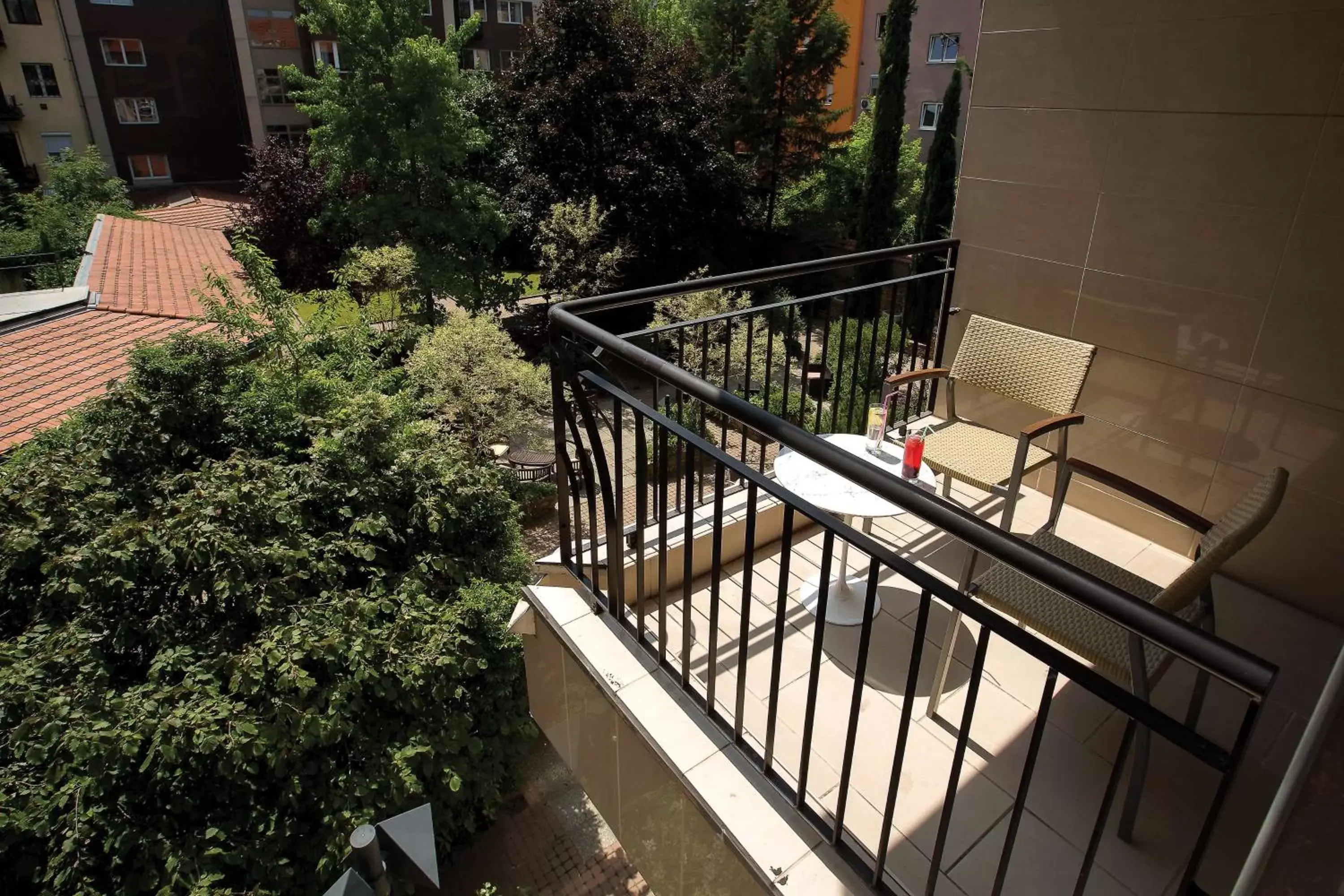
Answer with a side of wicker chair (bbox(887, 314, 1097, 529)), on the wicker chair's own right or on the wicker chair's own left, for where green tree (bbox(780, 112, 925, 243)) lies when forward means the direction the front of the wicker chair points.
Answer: on the wicker chair's own right

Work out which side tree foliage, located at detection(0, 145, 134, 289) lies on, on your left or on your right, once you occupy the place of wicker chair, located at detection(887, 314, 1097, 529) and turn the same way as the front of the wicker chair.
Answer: on your right

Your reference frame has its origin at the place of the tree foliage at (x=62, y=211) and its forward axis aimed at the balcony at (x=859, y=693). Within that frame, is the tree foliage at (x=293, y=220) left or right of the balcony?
left

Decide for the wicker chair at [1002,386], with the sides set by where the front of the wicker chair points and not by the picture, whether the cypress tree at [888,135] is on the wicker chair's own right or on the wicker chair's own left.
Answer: on the wicker chair's own right

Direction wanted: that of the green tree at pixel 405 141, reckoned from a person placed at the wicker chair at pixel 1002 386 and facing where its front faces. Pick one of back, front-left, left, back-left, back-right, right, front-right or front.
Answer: right

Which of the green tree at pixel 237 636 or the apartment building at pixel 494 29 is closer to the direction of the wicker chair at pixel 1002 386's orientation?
the green tree

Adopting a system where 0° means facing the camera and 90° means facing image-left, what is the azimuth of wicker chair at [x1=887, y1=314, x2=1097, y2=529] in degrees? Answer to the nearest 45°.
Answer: approximately 45°

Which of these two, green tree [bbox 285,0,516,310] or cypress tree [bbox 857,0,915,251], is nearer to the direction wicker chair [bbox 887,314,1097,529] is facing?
the green tree

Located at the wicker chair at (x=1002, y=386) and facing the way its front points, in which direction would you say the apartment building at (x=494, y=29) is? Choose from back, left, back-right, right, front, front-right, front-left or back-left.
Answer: right

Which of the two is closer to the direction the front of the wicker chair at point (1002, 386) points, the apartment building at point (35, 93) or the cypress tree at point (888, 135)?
the apartment building

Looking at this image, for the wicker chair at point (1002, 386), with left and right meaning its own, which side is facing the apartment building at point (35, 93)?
right

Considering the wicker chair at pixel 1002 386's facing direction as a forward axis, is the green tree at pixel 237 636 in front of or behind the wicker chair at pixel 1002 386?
in front

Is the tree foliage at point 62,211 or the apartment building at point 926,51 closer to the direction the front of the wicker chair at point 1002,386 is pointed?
the tree foliage

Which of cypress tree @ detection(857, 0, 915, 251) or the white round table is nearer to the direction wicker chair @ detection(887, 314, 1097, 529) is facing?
the white round table

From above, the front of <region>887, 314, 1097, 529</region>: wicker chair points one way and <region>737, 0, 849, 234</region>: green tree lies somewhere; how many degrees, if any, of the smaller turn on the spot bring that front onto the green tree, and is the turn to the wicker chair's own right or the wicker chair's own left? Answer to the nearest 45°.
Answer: approximately 135° to the wicker chair's own right

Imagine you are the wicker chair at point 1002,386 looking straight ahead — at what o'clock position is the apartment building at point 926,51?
The apartment building is roughly at 4 o'clock from the wicker chair.
